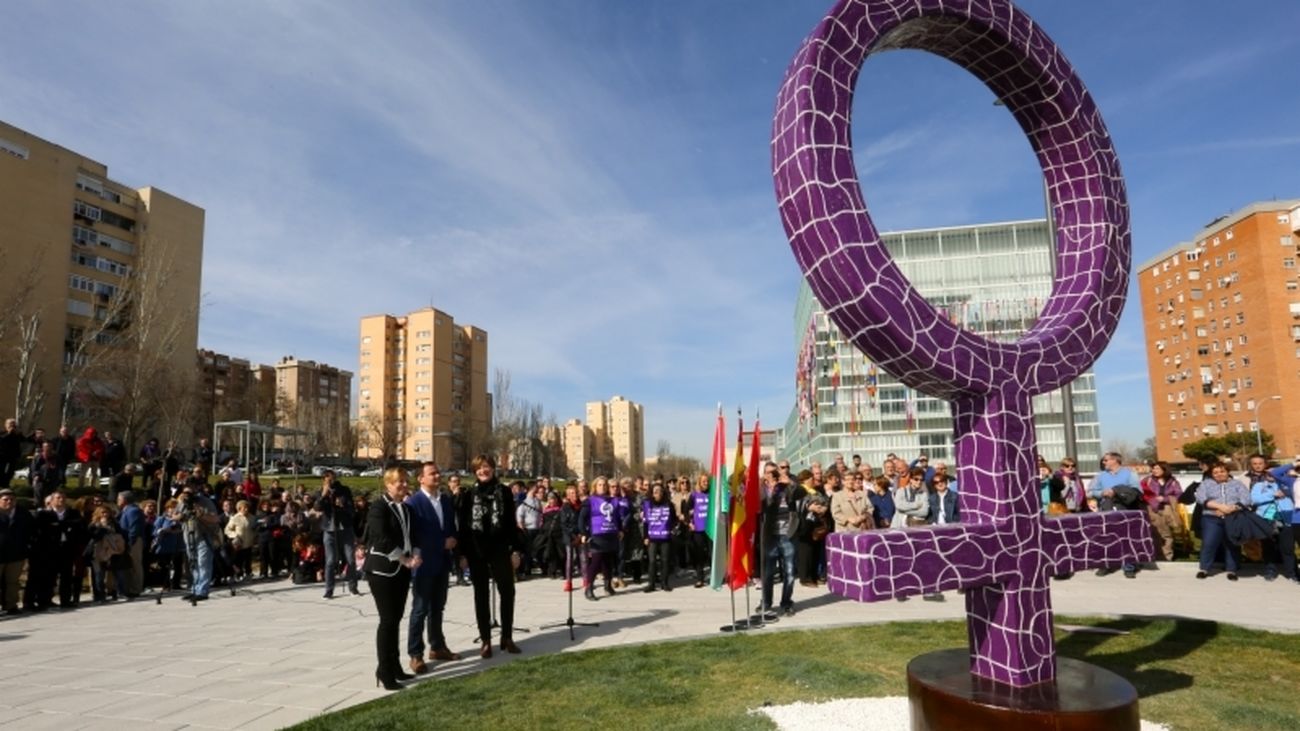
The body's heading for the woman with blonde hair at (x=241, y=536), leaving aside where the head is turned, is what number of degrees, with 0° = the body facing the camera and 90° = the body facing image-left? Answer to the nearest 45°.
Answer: approximately 315°

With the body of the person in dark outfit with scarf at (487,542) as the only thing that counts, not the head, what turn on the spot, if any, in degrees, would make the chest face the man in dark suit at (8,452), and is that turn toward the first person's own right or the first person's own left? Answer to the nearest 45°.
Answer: approximately 135° to the first person's own right

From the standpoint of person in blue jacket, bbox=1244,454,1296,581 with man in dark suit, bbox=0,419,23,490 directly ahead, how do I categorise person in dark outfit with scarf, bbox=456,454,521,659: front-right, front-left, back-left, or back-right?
front-left

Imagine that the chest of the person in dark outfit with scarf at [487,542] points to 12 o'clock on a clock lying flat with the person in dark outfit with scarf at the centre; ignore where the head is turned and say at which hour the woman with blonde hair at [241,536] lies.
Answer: The woman with blonde hair is roughly at 5 o'clock from the person in dark outfit with scarf.

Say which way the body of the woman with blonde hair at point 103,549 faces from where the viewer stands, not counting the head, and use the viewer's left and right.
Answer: facing the viewer and to the right of the viewer

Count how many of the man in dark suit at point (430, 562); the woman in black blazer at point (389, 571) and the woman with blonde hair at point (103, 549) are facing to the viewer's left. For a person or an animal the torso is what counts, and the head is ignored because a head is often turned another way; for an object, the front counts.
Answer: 0

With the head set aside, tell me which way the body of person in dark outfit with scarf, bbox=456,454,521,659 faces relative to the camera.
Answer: toward the camera

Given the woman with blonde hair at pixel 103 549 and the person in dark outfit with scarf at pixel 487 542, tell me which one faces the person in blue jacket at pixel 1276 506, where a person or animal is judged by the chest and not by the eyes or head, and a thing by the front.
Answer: the woman with blonde hair

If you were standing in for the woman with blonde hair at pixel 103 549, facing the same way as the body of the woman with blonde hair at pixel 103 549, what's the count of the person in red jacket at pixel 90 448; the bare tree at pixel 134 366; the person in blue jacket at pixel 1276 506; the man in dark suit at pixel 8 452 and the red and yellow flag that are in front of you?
2

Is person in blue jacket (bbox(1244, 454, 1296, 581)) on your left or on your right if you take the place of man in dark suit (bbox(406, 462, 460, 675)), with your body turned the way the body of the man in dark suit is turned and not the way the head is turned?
on your left

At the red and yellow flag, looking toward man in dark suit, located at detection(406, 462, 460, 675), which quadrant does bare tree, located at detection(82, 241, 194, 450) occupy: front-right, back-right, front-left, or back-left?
front-right

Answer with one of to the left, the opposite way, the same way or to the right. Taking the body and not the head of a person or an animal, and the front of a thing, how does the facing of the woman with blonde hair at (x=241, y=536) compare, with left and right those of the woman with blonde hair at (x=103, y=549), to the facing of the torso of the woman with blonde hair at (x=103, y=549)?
the same way

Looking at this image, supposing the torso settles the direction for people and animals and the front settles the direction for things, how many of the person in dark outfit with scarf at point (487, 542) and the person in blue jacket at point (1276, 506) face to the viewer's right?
0

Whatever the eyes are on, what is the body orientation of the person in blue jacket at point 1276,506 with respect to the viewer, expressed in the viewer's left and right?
facing the viewer and to the left of the viewer
